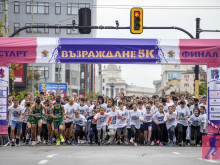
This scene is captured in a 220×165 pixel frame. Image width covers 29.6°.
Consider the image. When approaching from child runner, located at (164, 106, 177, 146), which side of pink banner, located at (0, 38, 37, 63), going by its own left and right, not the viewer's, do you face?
left

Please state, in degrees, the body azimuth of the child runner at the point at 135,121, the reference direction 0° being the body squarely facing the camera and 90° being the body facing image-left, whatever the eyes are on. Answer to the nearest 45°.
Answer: approximately 0°

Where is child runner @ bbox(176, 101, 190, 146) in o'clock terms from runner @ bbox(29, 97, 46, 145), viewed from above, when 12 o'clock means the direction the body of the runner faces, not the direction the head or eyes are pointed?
The child runner is roughly at 9 o'clock from the runner.
